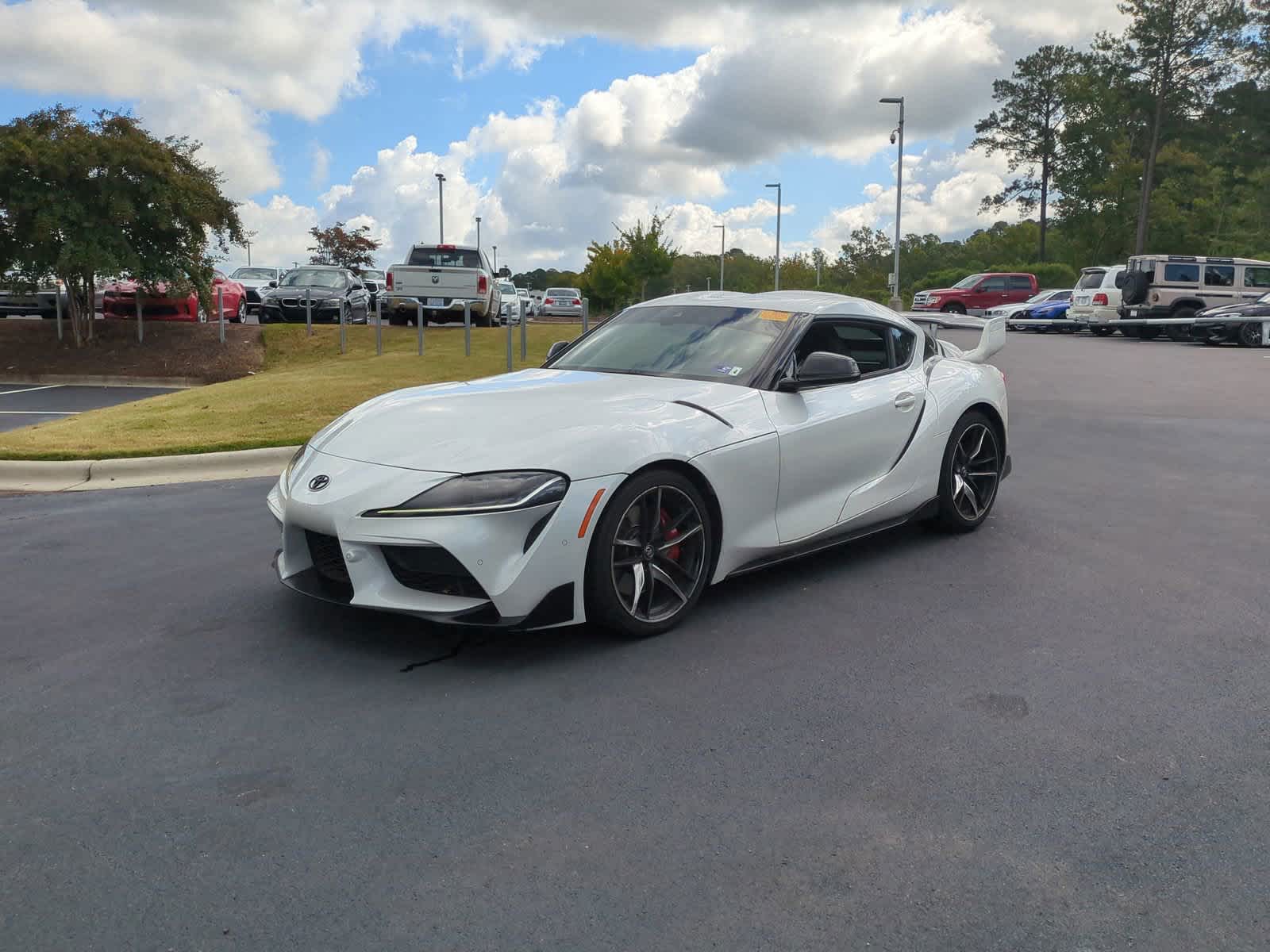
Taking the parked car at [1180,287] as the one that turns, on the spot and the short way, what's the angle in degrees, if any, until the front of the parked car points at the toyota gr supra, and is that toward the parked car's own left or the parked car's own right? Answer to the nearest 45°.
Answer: approximately 135° to the parked car's own right

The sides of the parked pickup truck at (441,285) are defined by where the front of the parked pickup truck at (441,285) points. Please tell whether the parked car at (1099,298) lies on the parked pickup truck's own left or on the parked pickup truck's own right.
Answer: on the parked pickup truck's own right

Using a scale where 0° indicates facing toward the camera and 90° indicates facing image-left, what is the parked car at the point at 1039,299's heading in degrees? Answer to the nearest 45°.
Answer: approximately 45°

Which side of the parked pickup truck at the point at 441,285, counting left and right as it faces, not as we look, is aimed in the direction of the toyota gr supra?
back

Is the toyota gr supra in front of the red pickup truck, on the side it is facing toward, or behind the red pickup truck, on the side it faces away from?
in front

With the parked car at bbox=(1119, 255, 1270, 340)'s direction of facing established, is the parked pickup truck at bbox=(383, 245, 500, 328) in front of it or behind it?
behind

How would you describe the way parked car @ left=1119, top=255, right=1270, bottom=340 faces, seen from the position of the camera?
facing away from the viewer and to the right of the viewer

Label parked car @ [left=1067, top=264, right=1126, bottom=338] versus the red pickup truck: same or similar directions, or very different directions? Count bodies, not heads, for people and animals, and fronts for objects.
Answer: very different directions

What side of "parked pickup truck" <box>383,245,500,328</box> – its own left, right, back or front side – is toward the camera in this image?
back

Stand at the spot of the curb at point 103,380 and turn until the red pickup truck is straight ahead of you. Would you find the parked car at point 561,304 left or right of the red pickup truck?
left

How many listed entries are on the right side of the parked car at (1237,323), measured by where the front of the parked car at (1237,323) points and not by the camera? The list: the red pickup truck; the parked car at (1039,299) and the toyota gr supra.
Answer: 2

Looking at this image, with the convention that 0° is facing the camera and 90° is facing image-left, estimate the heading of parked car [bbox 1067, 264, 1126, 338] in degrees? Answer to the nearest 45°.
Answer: approximately 225°
